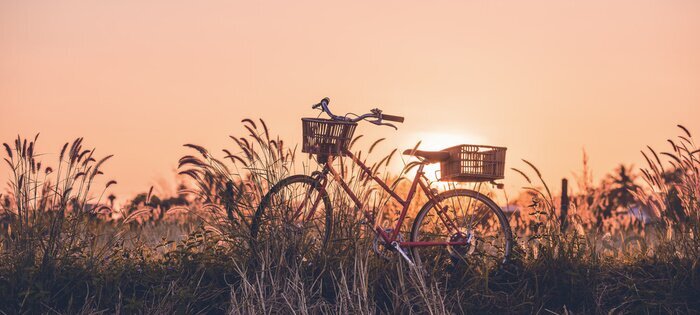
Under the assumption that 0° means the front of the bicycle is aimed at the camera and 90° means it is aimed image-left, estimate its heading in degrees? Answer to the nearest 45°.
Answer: approximately 90°
